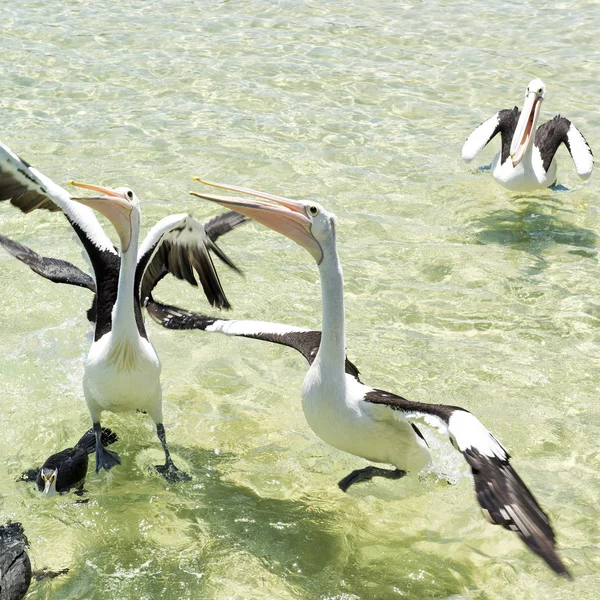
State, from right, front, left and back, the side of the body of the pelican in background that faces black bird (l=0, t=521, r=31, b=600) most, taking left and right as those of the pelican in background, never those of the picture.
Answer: front

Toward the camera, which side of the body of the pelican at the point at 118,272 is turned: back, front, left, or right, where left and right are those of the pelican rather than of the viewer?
front

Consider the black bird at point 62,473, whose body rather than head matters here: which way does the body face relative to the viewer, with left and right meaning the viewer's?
facing the viewer and to the left of the viewer

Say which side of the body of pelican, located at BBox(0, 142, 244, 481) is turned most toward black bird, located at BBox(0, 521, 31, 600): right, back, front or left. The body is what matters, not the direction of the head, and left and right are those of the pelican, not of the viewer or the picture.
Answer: front

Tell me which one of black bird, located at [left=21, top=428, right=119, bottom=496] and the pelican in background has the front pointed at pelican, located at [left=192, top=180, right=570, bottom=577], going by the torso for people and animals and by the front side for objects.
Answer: the pelican in background

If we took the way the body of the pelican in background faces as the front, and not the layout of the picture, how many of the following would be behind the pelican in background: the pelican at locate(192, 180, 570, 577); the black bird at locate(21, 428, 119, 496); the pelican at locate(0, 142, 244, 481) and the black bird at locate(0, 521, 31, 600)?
0

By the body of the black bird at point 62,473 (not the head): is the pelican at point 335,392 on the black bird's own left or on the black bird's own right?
on the black bird's own left

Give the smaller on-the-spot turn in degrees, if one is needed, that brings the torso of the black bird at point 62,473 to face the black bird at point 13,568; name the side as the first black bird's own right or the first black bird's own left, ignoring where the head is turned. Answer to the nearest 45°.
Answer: approximately 45° to the first black bird's own left

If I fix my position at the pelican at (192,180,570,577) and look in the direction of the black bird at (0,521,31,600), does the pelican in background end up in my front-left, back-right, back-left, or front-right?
back-right

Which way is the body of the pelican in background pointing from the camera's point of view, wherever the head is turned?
toward the camera

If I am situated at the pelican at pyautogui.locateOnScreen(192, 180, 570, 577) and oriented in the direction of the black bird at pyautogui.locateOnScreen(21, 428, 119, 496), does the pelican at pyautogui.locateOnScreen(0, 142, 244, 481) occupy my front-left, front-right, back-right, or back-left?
front-right

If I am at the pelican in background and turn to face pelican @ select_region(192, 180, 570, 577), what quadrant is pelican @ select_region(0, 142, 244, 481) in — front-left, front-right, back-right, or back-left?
front-right

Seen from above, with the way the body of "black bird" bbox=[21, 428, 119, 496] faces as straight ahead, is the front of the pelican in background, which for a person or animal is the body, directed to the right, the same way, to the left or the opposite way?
the same way

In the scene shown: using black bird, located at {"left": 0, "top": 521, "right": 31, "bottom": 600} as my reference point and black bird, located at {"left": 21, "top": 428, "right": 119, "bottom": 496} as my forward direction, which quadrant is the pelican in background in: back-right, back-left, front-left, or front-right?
front-right

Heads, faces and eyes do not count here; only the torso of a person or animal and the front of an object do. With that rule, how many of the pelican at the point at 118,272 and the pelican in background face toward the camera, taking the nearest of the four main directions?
2
